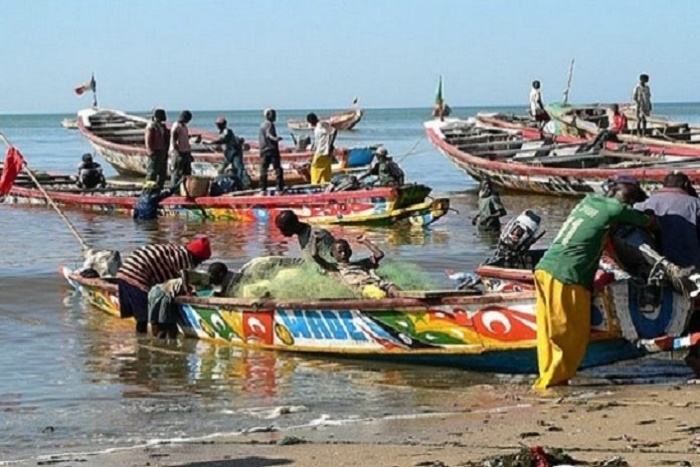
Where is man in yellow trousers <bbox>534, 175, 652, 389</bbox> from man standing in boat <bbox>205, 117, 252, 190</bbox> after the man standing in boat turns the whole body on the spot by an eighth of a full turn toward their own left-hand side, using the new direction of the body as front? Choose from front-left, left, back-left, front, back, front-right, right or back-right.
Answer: front-left

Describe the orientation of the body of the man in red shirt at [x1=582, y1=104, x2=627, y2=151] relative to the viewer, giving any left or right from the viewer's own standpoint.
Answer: facing to the left of the viewer

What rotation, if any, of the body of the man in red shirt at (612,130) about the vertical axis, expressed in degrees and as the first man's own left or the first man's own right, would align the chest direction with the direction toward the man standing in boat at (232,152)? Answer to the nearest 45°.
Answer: approximately 45° to the first man's own left

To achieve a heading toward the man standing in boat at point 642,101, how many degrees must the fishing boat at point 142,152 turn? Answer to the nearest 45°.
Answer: approximately 180°

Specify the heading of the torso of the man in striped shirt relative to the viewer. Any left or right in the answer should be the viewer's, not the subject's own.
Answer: facing to the right of the viewer

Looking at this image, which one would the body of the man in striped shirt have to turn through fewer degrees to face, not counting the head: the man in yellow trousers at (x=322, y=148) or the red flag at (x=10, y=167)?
the man in yellow trousers

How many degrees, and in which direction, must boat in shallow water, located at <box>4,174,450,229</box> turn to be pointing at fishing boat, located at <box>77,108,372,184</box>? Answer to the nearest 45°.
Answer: approximately 90° to its left

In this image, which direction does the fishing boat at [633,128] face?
to the viewer's left

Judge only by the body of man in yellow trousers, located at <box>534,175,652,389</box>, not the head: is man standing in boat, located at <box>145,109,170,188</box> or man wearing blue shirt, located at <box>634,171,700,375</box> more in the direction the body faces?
the man wearing blue shirt

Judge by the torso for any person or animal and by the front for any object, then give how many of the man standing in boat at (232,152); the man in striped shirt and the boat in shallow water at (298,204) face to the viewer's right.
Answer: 2

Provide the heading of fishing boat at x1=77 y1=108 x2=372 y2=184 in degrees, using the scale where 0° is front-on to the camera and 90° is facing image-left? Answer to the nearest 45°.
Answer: approximately 90°

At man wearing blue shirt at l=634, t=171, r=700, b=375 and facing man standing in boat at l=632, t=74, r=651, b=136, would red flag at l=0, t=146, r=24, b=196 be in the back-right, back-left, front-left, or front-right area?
front-left

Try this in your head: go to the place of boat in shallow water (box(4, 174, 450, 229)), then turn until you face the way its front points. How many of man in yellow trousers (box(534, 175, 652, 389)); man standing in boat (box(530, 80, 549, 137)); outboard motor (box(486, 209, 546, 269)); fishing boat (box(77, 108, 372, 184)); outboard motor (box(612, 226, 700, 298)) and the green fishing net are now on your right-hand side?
4

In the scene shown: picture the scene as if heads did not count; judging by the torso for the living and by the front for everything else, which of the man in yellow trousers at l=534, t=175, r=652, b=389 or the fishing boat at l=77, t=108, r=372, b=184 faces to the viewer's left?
the fishing boat

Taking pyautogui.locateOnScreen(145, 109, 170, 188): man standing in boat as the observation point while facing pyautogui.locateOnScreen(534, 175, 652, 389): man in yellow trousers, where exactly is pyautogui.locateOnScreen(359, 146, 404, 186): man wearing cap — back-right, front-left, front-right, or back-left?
front-left

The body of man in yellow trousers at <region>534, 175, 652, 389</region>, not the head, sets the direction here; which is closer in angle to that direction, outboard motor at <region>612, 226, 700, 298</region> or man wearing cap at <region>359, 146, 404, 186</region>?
the outboard motor

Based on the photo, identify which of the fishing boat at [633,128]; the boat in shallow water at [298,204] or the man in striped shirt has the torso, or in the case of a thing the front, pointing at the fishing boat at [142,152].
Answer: the fishing boat at [633,128]

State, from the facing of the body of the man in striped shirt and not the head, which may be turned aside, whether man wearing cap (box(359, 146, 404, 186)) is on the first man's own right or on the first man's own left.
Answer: on the first man's own left

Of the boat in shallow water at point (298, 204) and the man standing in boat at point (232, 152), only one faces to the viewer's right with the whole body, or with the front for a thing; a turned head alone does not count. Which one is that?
the boat in shallow water

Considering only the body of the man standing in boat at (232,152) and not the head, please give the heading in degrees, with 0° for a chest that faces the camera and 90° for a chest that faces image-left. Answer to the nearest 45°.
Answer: approximately 90°
